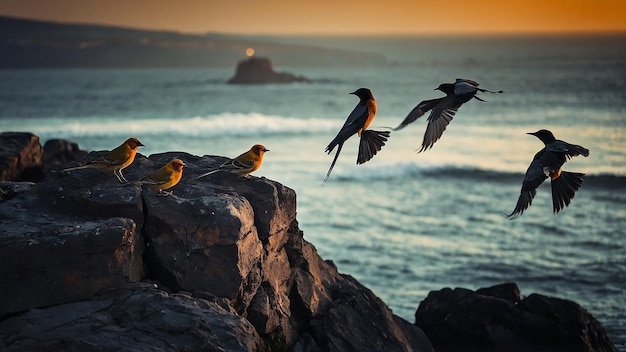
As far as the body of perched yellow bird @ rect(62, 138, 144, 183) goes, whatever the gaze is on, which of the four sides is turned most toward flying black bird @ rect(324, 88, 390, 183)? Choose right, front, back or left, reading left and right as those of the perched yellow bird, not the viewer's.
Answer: front

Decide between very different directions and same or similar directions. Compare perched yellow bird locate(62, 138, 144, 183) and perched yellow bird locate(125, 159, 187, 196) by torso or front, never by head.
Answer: same or similar directions

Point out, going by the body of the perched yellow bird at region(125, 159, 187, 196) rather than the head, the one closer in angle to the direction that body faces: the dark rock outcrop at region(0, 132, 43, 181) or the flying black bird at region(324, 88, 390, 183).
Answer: the flying black bird

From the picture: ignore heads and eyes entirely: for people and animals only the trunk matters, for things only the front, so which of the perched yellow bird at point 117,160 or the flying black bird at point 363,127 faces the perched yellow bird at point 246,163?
the perched yellow bird at point 117,160

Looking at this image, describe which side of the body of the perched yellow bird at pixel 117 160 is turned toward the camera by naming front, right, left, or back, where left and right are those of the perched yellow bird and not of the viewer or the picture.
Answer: right

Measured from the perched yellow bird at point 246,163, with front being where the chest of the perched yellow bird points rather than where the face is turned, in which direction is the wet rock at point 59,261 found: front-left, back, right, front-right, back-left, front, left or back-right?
back-right

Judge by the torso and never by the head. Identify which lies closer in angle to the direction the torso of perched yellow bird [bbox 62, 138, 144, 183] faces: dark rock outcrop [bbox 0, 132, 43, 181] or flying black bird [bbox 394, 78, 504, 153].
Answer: the flying black bird

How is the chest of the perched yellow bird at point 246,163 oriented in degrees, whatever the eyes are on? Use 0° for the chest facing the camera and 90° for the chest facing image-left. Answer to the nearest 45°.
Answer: approximately 270°

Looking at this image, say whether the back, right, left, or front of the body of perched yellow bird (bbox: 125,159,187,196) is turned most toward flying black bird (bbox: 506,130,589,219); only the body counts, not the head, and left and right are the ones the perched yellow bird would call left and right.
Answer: front

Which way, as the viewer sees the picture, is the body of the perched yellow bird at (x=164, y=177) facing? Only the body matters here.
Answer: to the viewer's right

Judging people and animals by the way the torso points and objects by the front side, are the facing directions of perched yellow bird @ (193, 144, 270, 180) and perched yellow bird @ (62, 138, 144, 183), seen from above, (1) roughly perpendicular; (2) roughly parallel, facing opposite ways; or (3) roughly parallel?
roughly parallel
